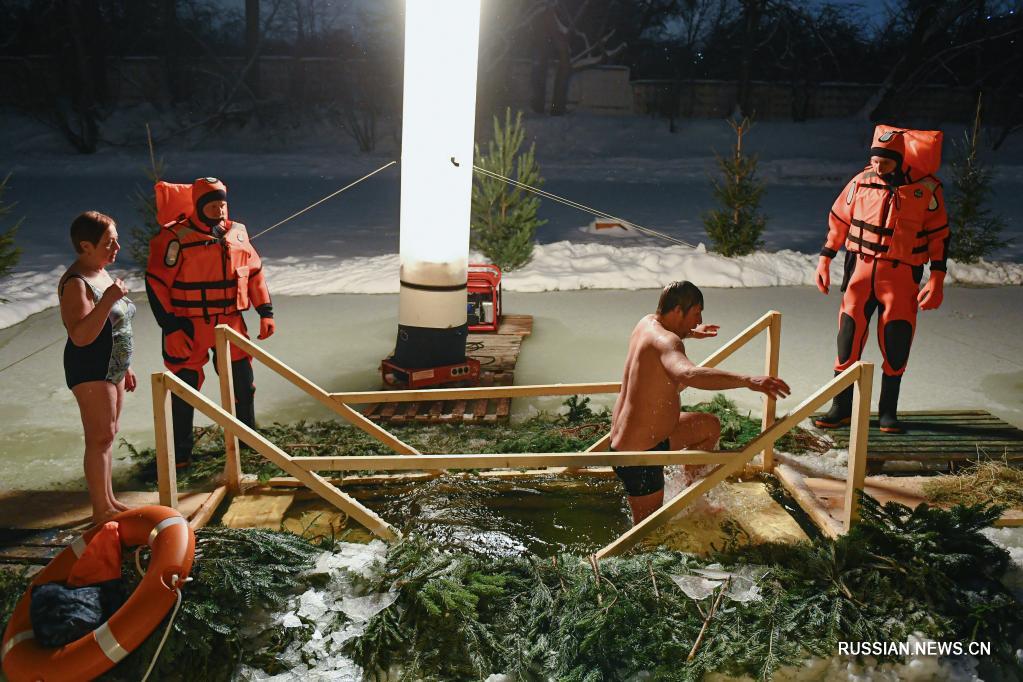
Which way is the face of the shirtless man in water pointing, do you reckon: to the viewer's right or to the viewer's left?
to the viewer's right

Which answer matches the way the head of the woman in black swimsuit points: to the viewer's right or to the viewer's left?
to the viewer's right

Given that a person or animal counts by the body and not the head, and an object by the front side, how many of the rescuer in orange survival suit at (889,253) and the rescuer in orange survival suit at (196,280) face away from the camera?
0

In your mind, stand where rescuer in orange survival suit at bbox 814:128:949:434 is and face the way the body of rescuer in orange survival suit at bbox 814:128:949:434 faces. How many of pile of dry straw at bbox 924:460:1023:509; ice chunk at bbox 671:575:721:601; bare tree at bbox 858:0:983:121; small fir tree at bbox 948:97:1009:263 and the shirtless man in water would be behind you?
2

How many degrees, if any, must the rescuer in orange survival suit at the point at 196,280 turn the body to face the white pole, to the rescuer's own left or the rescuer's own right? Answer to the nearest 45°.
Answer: approximately 90° to the rescuer's own left

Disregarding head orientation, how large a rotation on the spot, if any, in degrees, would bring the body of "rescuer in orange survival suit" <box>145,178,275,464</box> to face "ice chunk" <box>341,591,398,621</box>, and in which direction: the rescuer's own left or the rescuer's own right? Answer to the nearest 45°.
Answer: approximately 45° to the rescuer's own right

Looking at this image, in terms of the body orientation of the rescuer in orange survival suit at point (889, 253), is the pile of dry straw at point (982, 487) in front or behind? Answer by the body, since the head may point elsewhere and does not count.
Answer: in front

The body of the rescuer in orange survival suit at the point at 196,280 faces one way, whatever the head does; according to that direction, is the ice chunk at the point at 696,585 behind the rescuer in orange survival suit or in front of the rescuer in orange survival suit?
in front

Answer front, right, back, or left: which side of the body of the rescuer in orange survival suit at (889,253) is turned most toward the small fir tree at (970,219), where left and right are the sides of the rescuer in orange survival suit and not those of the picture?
back

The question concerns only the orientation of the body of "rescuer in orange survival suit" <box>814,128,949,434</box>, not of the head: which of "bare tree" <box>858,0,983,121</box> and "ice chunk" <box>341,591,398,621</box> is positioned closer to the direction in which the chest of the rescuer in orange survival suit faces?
the ice chunk

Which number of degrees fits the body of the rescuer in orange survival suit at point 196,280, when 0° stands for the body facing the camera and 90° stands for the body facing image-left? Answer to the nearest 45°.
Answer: approximately 315°

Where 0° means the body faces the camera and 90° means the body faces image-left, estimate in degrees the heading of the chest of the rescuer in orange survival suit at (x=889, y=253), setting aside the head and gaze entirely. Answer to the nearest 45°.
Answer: approximately 0°
